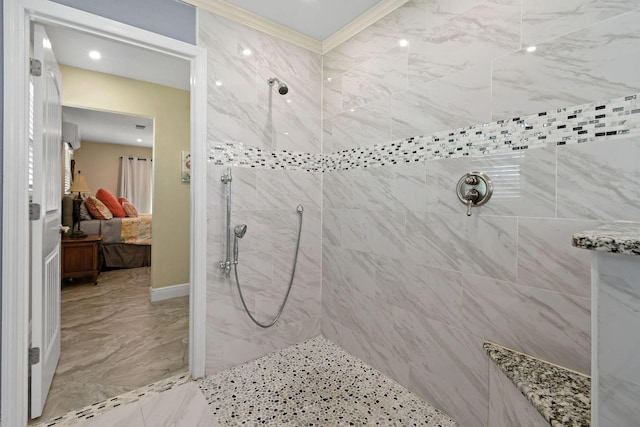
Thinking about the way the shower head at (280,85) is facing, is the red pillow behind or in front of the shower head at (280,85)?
behind

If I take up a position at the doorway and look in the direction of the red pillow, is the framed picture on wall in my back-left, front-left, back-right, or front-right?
front-right

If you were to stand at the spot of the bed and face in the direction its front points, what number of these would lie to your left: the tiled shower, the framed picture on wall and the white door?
0

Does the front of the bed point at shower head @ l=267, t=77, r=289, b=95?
no

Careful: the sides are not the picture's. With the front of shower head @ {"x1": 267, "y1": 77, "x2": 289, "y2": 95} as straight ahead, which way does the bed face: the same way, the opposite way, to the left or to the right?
to the left

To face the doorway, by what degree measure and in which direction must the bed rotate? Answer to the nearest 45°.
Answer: approximately 90° to its right

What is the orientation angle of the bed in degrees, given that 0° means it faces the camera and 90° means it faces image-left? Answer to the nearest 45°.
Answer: approximately 270°

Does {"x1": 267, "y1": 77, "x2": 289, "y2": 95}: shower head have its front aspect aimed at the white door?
no

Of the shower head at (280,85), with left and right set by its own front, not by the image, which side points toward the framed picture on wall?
back

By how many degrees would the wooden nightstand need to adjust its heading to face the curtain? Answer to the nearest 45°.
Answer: approximately 90° to its left

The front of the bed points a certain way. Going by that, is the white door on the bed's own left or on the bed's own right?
on the bed's own right
